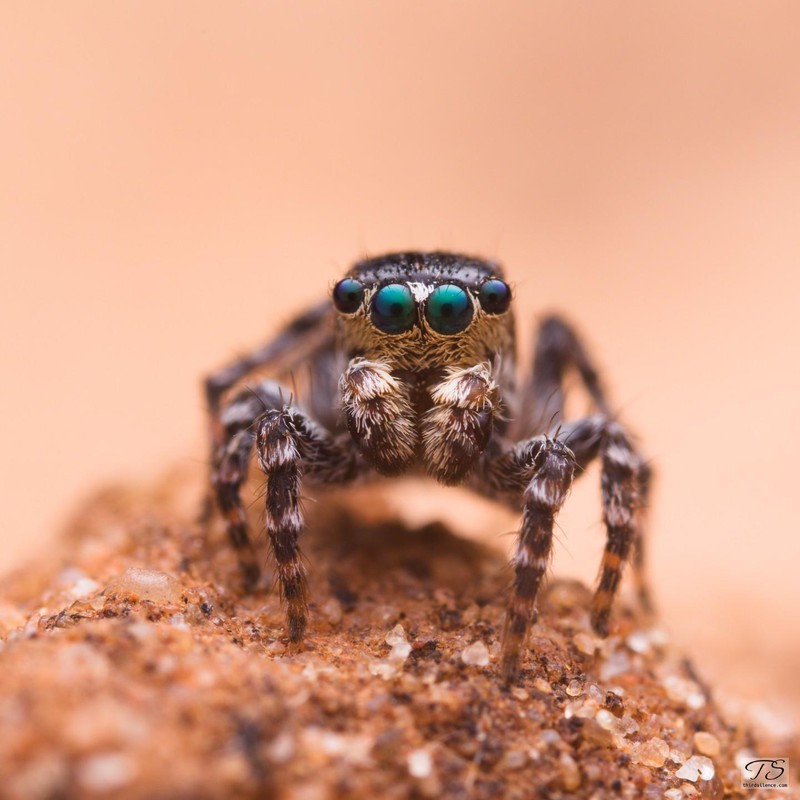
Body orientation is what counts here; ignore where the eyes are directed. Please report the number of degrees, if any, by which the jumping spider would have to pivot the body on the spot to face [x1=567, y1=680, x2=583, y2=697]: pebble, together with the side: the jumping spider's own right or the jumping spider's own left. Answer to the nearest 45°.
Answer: approximately 45° to the jumping spider's own left

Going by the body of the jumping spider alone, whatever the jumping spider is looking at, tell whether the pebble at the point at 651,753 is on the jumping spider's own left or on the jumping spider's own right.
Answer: on the jumping spider's own left

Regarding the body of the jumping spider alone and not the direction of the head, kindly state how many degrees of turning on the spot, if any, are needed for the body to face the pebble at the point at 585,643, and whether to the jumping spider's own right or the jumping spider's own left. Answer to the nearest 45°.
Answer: approximately 90° to the jumping spider's own left

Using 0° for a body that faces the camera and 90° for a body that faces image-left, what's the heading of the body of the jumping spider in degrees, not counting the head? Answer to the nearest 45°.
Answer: approximately 0°

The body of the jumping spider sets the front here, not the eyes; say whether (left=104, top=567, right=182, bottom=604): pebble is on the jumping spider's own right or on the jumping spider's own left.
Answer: on the jumping spider's own right

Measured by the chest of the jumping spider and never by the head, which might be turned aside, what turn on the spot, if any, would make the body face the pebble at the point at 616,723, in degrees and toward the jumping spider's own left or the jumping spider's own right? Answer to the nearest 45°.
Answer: approximately 45° to the jumping spider's own left
